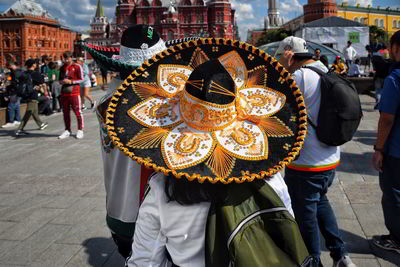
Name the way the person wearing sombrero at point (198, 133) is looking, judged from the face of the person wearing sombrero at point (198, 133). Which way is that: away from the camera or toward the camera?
away from the camera

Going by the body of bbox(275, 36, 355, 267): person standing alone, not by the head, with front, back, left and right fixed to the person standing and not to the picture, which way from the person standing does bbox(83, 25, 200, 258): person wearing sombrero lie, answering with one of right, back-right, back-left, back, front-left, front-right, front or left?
front-left

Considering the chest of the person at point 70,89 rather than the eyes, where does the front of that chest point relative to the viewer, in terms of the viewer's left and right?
facing the viewer and to the left of the viewer

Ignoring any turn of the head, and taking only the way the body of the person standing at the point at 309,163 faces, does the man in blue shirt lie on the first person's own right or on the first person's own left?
on the first person's own right

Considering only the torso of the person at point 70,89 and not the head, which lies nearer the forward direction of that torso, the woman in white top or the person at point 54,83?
the woman in white top

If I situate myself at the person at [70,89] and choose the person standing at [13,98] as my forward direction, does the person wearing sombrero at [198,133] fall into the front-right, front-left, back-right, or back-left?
back-left
